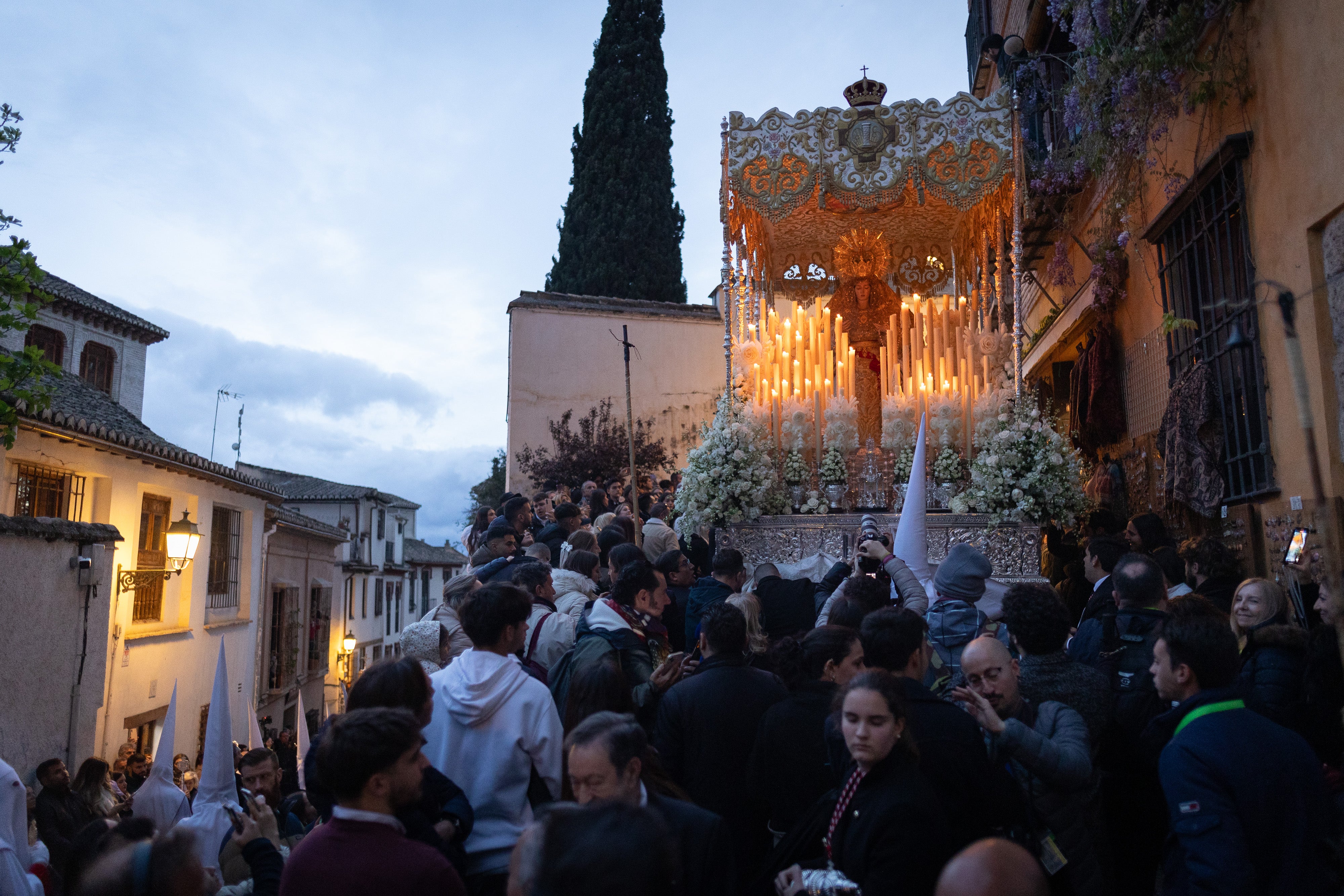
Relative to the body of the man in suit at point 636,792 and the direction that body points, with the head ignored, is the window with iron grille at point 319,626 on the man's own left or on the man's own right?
on the man's own right

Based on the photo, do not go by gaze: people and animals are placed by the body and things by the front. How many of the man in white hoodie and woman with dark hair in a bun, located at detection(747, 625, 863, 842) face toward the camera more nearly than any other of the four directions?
0

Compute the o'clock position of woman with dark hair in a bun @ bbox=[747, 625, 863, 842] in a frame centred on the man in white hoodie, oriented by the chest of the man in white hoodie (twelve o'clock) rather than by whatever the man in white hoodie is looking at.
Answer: The woman with dark hair in a bun is roughly at 2 o'clock from the man in white hoodie.

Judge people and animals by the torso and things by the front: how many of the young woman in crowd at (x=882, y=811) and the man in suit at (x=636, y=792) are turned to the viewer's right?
0

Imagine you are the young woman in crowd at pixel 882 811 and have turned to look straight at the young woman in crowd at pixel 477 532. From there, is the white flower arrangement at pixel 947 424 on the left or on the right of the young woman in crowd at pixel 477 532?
right

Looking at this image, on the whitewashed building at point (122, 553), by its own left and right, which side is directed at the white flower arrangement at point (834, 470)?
front

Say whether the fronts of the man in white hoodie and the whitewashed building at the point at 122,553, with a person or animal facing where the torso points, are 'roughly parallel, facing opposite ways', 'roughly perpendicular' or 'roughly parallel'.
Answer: roughly perpendicular

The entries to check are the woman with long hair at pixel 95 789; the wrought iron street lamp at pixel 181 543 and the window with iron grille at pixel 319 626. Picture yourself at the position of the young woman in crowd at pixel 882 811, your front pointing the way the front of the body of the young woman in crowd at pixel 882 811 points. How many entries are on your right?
3

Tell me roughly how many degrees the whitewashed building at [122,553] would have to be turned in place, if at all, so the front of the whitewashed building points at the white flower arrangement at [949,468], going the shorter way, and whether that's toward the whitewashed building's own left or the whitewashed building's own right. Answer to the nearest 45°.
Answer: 0° — it already faces it

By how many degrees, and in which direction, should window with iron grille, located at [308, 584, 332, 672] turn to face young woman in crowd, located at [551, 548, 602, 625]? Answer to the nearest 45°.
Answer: approximately 45° to its right

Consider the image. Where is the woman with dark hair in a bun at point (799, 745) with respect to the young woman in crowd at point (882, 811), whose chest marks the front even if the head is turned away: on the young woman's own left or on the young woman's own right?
on the young woman's own right

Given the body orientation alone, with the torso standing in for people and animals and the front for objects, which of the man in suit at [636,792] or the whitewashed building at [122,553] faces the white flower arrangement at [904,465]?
the whitewashed building

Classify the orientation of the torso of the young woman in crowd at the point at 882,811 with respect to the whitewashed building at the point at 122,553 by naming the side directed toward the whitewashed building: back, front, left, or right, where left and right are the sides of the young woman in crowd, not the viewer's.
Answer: right

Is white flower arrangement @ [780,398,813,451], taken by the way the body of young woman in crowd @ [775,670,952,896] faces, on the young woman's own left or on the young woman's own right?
on the young woman's own right

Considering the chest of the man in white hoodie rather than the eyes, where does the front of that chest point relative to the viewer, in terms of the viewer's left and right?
facing away from the viewer and to the right of the viewer

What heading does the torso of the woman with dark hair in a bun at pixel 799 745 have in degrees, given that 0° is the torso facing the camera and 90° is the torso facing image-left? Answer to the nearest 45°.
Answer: approximately 225°
